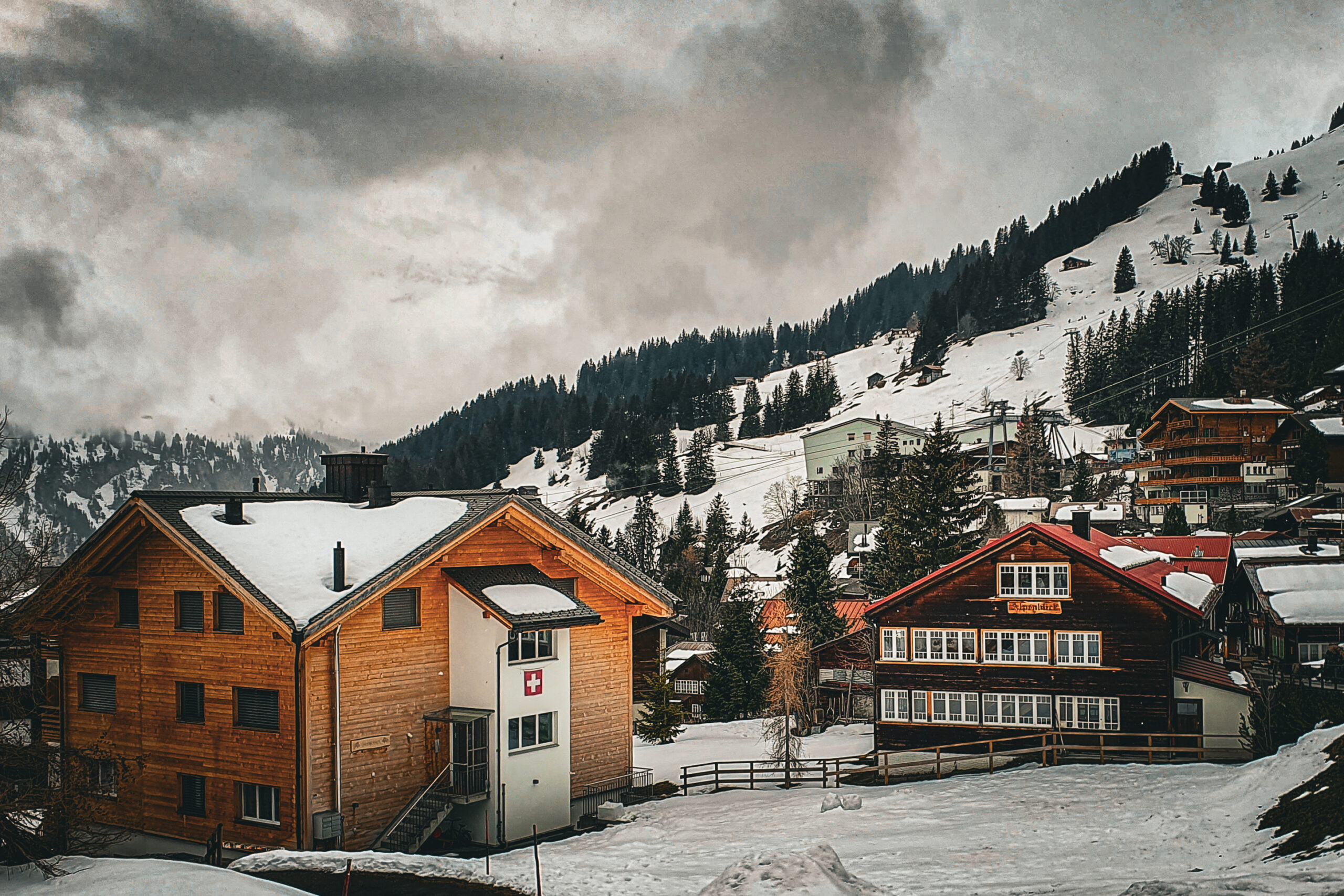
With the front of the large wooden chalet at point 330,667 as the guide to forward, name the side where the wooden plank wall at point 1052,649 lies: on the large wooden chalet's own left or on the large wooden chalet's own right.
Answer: on the large wooden chalet's own left

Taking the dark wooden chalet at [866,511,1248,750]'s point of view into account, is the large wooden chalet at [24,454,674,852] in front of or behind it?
in front

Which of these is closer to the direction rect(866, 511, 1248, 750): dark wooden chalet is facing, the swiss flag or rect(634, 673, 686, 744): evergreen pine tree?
the swiss flag

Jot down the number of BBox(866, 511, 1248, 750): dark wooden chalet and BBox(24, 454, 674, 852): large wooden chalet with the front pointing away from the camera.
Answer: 0

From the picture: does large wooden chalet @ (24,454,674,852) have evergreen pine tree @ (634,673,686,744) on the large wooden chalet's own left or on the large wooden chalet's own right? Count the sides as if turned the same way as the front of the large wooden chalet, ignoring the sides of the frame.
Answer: on the large wooden chalet's own left

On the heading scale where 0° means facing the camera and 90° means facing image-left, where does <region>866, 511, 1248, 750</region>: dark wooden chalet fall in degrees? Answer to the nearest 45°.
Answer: approximately 0°
